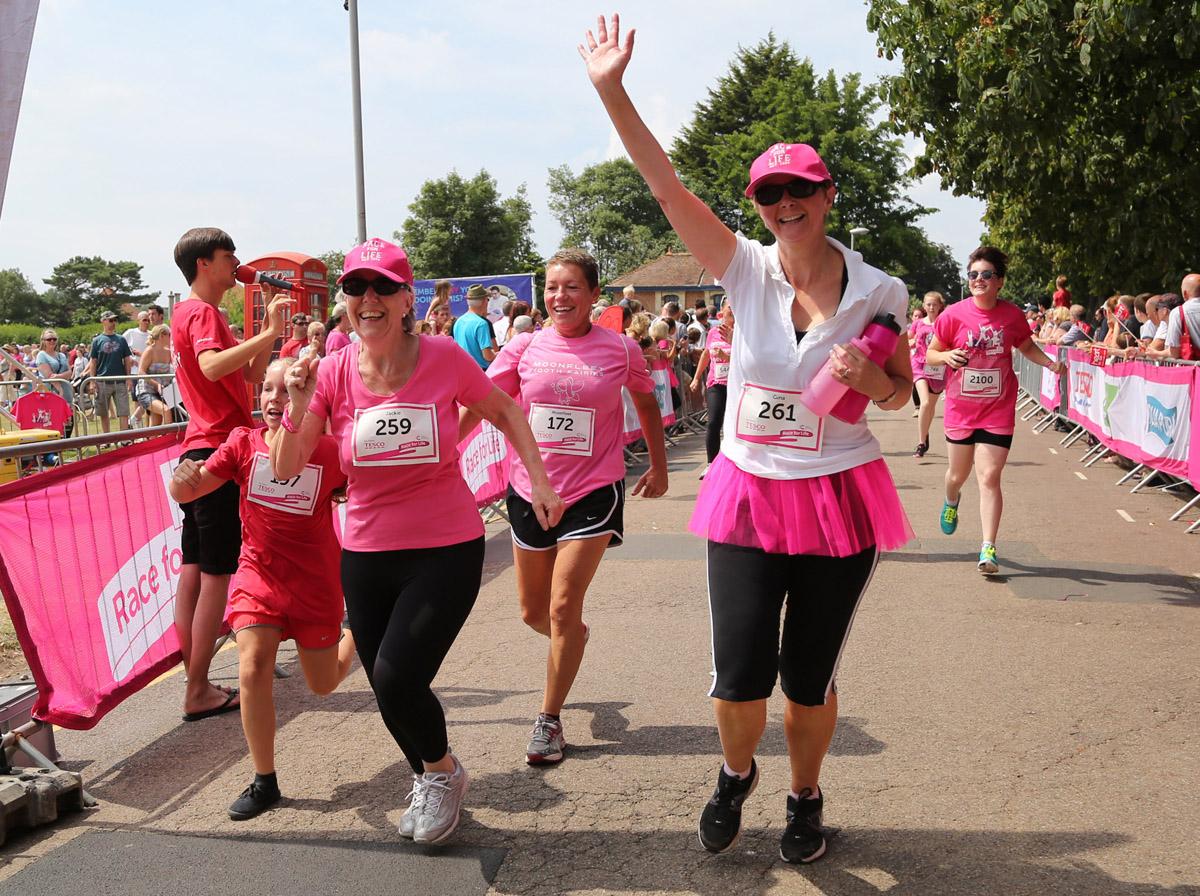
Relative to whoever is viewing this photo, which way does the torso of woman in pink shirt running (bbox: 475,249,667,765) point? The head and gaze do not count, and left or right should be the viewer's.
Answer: facing the viewer

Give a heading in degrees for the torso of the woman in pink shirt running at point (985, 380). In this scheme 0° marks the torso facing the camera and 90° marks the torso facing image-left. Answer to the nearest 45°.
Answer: approximately 0°

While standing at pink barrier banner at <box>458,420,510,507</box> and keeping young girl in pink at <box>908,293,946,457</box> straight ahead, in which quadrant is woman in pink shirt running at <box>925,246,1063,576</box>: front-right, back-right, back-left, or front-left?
front-right

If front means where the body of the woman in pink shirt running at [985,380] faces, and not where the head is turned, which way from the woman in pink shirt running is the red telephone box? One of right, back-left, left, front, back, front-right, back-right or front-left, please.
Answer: back-right

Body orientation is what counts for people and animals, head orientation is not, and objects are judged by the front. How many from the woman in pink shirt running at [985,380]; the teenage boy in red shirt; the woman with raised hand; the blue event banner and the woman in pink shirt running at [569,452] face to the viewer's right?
1

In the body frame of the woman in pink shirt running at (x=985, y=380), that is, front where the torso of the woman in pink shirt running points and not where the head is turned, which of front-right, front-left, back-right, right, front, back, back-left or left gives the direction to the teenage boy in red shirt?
front-right

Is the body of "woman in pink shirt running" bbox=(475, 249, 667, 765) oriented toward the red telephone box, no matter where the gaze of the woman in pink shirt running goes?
no

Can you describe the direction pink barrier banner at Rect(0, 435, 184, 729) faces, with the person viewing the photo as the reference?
facing the viewer and to the right of the viewer

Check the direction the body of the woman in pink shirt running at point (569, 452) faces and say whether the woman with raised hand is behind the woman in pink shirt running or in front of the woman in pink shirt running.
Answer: in front

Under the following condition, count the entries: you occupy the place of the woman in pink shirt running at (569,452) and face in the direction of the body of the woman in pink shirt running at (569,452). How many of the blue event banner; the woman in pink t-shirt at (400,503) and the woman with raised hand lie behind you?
1

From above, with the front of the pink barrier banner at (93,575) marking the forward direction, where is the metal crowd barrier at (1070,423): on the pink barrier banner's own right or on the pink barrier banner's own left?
on the pink barrier banner's own left

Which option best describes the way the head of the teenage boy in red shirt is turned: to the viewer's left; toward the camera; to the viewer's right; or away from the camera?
to the viewer's right

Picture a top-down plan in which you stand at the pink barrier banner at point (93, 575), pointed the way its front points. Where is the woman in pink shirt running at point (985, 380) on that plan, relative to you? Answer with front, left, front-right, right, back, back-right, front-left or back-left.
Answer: front-left

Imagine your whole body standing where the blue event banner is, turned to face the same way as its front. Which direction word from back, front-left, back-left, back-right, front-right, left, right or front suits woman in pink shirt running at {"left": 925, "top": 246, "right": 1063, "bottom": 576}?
front

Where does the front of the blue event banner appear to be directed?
toward the camera

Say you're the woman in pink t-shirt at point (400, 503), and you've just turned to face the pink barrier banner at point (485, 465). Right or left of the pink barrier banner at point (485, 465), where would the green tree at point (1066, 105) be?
right

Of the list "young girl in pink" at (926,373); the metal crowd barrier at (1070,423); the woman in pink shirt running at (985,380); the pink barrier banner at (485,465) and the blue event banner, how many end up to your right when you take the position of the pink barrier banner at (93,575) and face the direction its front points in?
0

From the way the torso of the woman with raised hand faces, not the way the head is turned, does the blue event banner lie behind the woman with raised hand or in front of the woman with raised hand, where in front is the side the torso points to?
behind

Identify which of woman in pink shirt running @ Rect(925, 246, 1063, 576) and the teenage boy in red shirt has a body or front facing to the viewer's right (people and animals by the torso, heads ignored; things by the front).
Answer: the teenage boy in red shirt

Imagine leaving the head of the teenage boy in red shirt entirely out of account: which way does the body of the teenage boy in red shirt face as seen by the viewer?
to the viewer's right

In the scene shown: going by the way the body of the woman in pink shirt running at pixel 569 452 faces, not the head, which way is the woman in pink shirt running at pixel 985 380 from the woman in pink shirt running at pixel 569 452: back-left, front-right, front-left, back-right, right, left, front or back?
back-left

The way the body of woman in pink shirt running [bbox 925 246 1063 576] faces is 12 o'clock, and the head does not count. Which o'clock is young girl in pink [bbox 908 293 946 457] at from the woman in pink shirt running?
The young girl in pink is roughly at 6 o'clock from the woman in pink shirt running.
